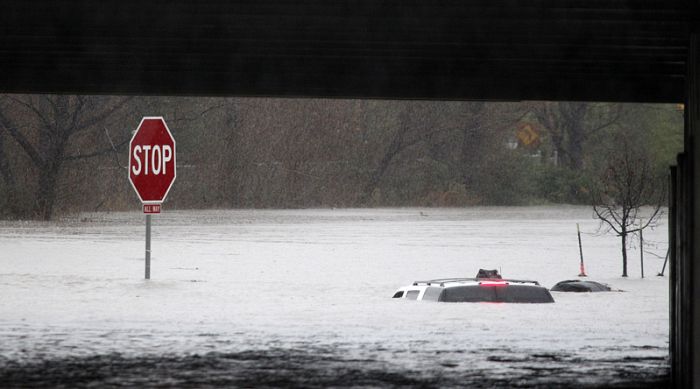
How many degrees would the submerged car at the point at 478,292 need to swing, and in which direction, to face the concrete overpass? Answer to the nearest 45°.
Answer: approximately 135° to its left

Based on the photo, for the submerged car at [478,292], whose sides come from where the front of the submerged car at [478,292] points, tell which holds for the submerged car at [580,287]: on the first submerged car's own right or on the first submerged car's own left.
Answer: on the first submerged car's own right

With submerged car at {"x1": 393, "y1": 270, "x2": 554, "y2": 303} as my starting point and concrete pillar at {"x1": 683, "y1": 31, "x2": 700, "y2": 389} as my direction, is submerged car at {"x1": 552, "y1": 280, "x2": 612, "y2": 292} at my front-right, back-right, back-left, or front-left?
back-left

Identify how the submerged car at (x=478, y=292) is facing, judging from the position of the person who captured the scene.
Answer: facing away from the viewer and to the left of the viewer

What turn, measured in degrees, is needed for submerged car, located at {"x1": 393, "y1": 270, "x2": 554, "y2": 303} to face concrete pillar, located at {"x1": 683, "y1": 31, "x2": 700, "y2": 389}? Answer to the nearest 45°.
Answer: approximately 135° to its left
